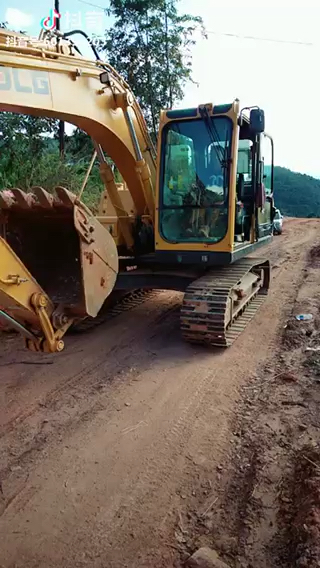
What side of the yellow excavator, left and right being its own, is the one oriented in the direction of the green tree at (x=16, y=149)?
right

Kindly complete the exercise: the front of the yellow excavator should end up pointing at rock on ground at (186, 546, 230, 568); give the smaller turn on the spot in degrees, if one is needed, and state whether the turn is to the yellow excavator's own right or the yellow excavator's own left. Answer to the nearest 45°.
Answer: approximately 45° to the yellow excavator's own left

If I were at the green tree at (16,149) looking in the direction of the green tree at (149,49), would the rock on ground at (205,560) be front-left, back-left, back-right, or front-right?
back-right

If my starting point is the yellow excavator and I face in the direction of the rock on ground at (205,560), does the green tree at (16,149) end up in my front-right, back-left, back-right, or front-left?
back-right

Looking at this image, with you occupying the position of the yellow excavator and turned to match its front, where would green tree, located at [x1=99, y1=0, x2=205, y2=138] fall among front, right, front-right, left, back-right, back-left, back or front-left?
back-right

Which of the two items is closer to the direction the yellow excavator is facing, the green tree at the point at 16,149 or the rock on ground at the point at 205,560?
the rock on ground

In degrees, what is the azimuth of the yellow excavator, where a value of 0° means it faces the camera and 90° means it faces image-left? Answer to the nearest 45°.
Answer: approximately 45°

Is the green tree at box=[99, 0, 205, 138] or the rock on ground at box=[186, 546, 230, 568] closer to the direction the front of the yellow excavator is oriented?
the rock on ground
